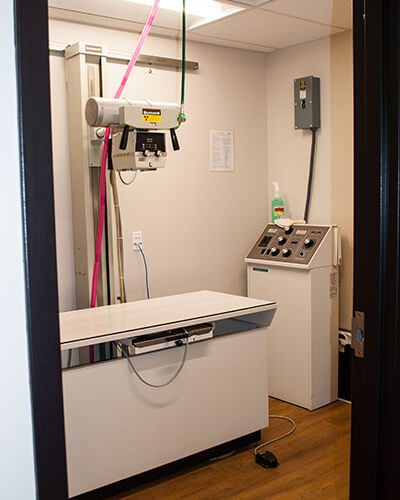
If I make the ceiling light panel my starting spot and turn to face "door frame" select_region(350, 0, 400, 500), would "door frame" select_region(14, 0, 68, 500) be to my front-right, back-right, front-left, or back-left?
front-right

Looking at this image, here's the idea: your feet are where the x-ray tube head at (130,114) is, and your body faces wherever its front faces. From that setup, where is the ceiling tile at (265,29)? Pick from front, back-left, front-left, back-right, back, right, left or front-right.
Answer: left

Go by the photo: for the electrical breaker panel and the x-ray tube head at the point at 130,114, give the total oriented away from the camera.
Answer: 0

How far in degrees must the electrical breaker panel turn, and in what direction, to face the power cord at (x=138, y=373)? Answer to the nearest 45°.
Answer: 0° — it already faces it

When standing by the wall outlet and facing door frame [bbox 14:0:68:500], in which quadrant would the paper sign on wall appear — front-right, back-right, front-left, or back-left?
back-left

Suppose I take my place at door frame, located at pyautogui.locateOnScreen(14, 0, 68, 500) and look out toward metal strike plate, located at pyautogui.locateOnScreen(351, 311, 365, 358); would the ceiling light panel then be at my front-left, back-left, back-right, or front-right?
front-left

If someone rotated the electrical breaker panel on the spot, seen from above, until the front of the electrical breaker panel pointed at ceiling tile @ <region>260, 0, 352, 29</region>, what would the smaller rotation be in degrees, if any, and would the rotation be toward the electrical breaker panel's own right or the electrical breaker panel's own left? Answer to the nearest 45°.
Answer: approximately 45° to the electrical breaker panel's own left

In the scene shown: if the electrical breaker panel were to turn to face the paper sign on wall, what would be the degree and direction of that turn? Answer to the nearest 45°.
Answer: approximately 45° to its right

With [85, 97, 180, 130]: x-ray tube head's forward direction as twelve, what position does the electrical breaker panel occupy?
The electrical breaker panel is roughly at 9 o'clock from the x-ray tube head.

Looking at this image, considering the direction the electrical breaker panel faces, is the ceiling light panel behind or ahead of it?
ahead
